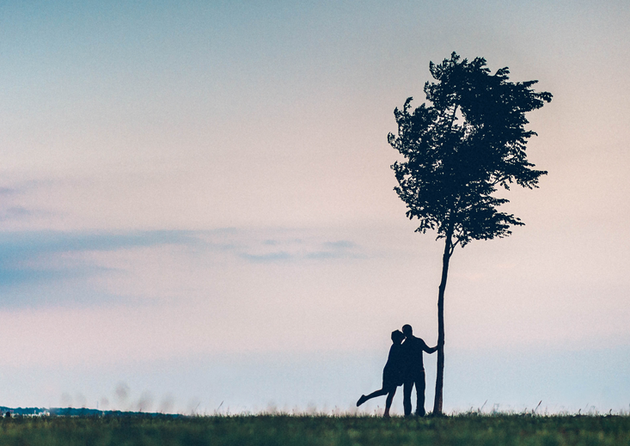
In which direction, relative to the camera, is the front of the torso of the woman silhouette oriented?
to the viewer's right
